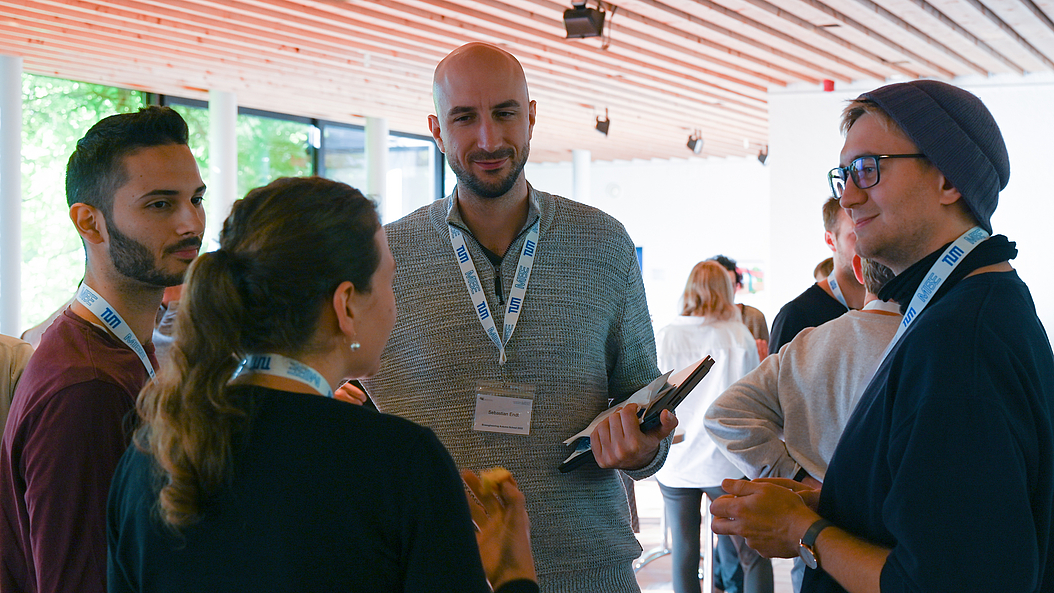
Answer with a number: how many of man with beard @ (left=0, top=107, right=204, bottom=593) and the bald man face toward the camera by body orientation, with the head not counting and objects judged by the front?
1

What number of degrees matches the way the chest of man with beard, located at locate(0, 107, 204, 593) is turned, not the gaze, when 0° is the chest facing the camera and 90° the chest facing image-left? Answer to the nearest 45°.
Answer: approximately 270°

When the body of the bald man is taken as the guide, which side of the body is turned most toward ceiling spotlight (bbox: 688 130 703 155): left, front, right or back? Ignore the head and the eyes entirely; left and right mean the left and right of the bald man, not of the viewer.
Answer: back

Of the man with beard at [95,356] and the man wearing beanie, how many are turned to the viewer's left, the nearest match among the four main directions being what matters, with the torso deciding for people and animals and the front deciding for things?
1

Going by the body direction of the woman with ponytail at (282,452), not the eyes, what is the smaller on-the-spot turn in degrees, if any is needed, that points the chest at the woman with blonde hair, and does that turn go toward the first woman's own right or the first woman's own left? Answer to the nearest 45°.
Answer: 0° — they already face them

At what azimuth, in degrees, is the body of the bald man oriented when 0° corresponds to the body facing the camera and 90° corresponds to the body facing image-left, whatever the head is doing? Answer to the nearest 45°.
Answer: approximately 0°

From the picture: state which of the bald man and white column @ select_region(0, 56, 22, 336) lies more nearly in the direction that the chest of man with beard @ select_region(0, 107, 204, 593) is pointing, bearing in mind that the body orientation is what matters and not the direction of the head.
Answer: the bald man

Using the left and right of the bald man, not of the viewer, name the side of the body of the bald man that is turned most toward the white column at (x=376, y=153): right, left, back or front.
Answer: back

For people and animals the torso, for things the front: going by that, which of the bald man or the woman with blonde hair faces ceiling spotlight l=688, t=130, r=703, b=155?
the woman with blonde hair

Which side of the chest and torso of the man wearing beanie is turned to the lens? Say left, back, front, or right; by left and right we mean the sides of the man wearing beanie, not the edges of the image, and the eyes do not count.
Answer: left

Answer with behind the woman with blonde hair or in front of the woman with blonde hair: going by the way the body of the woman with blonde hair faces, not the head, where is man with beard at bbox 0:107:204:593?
behind

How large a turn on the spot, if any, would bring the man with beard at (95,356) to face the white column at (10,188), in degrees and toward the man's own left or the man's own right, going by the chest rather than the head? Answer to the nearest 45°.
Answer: approximately 90° to the man's own left

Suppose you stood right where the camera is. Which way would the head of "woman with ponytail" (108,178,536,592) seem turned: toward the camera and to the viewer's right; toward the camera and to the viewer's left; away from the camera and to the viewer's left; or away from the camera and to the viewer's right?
away from the camera and to the viewer's right
